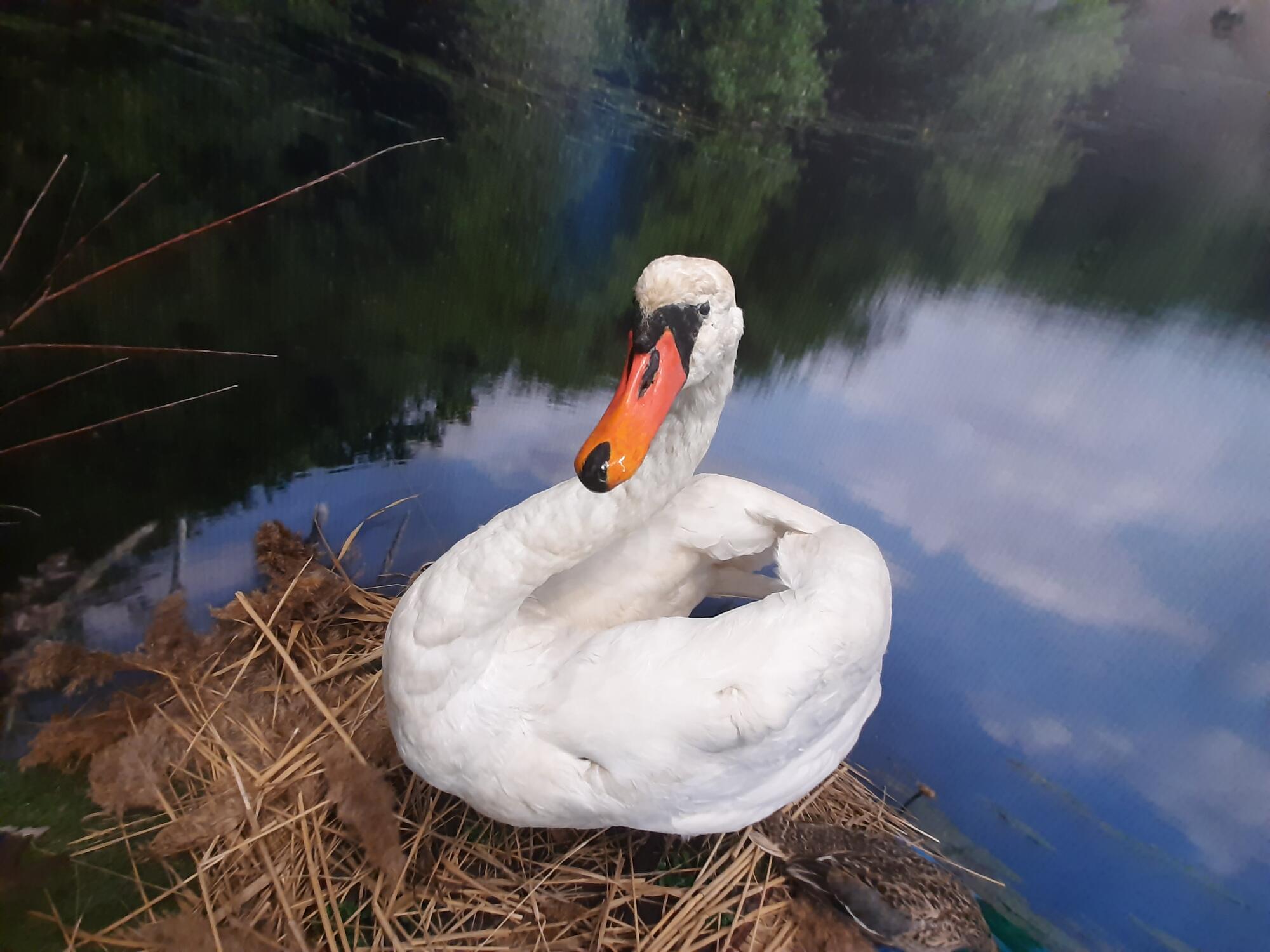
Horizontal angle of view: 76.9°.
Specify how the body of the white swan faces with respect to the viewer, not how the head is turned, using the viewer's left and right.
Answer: facing the viewer and to the left of the viewer
